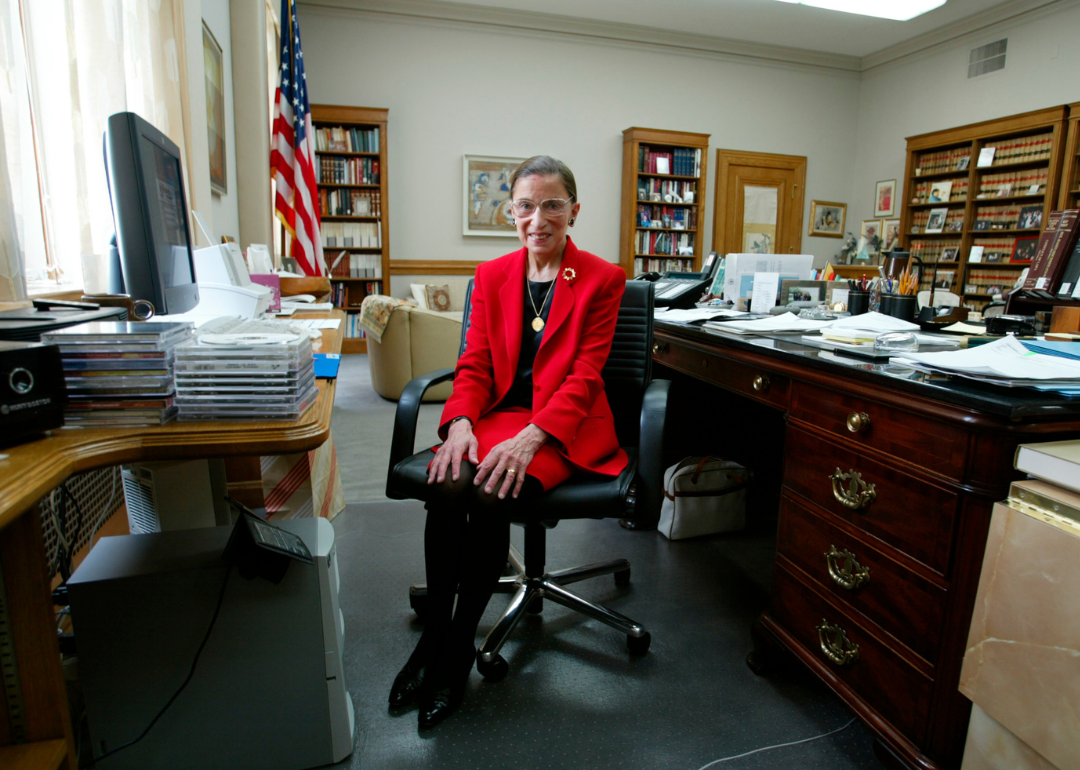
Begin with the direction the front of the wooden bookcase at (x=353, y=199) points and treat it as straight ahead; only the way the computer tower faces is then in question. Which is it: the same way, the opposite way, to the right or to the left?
to the left

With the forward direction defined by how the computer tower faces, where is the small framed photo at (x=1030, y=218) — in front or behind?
in front

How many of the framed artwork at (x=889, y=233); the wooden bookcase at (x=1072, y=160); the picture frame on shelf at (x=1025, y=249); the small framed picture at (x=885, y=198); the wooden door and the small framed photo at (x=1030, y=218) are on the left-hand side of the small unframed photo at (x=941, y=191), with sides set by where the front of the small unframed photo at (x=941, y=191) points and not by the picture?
3

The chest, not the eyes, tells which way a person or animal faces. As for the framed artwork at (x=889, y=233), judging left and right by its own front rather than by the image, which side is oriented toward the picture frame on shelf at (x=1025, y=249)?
left

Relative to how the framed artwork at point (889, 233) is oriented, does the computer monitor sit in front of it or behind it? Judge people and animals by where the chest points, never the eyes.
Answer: in front

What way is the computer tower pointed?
to the viewer's right

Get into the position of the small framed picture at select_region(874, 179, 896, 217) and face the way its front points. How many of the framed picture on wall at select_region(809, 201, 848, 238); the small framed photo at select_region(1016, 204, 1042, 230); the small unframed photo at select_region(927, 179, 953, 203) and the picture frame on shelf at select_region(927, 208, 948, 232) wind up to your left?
3

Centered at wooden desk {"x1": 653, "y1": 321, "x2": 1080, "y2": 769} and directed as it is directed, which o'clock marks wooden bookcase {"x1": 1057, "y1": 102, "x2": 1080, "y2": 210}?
The wooden bookcase is roughly at 5 o'clock from the wooden desk.

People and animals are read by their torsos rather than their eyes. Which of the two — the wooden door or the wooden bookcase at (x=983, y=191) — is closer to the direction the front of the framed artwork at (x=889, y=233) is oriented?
the wooden door

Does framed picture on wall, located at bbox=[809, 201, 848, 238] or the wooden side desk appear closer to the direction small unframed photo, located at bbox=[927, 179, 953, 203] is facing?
the wooden side desk

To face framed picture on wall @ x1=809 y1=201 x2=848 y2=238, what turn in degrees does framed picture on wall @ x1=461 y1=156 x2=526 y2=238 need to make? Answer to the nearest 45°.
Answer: approximately 90° to its left

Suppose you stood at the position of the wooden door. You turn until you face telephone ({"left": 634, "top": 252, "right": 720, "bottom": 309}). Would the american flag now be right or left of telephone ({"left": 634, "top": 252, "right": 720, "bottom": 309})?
right

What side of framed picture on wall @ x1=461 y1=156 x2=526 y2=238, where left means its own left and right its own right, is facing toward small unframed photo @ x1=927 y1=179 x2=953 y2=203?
left

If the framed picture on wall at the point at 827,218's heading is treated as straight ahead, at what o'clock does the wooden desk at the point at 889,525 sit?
The wooden desk is roughly at 12 o'clock from the framed picture on wall.
